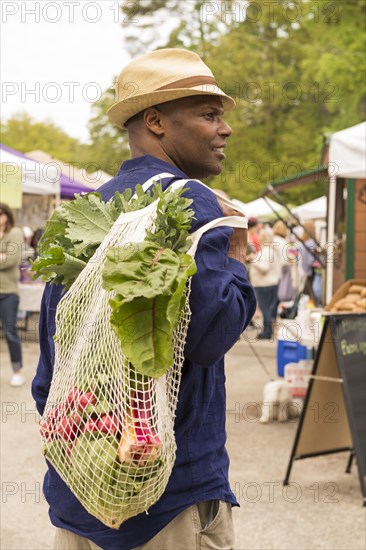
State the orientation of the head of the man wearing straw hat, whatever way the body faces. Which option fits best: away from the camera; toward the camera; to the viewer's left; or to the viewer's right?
to the viewer's right

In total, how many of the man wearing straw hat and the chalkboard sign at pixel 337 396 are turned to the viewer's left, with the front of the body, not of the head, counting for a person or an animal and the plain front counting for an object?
0

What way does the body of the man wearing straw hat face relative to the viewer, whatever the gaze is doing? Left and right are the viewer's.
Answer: facing away from the viewer and to the right of the viewer

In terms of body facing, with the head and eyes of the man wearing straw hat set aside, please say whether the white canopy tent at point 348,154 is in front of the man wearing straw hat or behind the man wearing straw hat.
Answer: in front

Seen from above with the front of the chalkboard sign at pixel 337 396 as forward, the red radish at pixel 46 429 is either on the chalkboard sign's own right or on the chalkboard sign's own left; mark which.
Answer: on the chalkboard sign's own right

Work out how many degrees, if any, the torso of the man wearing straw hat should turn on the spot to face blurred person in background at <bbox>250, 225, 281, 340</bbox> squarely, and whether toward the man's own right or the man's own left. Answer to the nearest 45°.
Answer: approximately 45° to the man's own left
